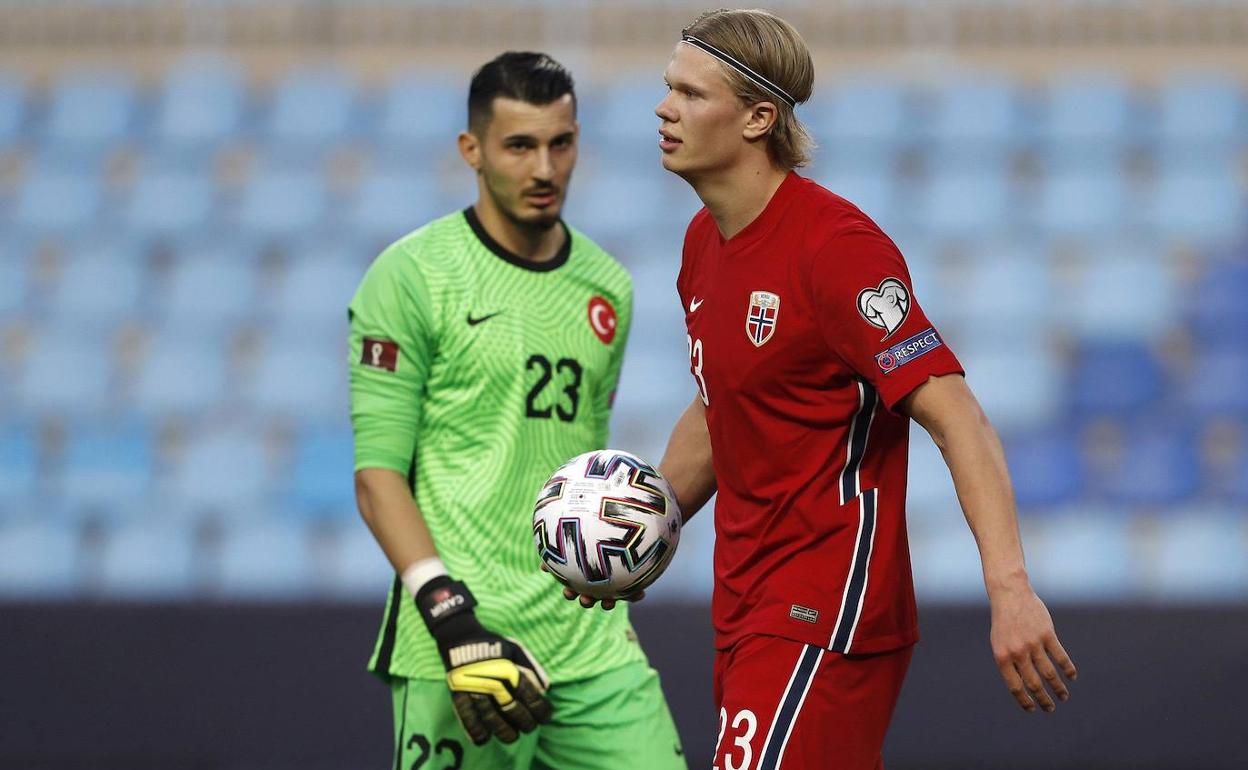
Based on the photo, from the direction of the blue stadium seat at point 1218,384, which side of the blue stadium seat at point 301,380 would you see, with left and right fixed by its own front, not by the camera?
left

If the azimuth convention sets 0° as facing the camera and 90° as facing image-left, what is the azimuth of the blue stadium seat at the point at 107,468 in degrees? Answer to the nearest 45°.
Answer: approximately 0°

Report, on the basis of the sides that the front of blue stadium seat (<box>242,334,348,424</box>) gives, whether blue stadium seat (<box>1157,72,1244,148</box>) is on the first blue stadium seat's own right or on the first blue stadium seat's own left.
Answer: on the first blue stadium seat's own left

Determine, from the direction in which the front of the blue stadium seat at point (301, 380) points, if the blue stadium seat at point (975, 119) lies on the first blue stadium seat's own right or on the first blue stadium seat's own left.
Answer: on the first blue stadium seat's own left

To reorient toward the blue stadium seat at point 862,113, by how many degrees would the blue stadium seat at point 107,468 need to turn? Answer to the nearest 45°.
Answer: approximately 90° to its left

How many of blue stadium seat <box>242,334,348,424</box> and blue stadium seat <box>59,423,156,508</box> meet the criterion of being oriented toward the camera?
2

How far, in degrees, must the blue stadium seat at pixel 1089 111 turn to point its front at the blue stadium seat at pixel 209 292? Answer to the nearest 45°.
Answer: approximately 90° to its right

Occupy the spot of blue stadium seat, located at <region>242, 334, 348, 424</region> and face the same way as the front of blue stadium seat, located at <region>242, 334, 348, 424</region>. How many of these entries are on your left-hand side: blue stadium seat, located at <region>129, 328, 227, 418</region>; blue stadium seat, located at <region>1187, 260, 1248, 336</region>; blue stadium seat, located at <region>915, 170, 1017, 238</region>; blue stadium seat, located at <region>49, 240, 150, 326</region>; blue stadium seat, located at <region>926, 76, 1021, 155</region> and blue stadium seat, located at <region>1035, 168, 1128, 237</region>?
4

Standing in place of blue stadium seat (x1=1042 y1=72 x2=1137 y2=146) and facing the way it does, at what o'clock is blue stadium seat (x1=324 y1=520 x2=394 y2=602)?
blue stadium seat (x1=324 y1=520 x2=394 y2=602) is roughly at 2 o'clock from blue stadium seat (x1=1042 y1=72 x2=1137 y2=146).

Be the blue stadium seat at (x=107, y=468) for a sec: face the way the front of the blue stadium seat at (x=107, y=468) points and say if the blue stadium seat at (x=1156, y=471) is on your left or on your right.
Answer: on your left

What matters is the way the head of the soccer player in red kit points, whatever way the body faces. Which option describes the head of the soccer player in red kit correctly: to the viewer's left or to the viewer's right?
to the viewer's left

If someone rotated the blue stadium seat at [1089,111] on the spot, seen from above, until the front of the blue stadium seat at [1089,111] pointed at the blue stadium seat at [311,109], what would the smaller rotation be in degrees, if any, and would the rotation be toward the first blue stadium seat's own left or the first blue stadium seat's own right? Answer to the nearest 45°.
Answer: approximately 90° to the first blue stadium seat's own right

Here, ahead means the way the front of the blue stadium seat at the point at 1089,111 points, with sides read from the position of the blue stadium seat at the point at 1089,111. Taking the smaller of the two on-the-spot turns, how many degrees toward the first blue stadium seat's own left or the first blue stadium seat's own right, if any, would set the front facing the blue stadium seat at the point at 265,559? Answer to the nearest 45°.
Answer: approximately 45° to the first blue stadium seat's own right

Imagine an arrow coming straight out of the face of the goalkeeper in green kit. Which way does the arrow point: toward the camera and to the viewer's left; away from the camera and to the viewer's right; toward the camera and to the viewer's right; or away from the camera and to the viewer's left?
toward the camera and to the viewer's right

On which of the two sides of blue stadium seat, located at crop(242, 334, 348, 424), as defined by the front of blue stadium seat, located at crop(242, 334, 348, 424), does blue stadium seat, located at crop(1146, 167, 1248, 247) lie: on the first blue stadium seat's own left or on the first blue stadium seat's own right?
on the first blue stadium seat's own left
